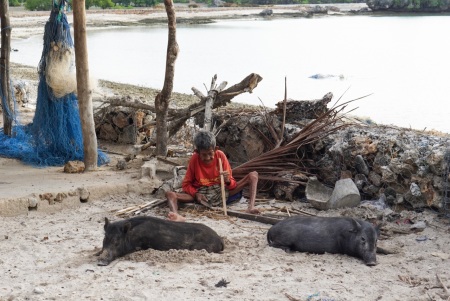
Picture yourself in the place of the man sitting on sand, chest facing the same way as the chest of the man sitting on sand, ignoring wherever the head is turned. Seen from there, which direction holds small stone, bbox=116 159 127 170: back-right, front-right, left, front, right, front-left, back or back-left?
back-right

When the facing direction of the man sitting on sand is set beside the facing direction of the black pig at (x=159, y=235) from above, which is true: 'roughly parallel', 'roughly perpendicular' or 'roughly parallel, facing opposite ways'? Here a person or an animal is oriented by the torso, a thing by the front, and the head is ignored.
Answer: roughly perpendicular

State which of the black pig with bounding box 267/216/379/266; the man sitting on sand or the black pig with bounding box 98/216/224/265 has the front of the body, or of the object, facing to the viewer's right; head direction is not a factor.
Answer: the black pig with bounding box 267/216/379/266

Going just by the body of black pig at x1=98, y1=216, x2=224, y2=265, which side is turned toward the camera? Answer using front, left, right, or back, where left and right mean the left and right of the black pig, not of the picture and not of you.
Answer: left

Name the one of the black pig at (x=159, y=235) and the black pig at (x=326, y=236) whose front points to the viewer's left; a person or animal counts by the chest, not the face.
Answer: the black pig at (x=159, y=235)

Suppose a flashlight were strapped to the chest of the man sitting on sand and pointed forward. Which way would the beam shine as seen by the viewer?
toward the camera

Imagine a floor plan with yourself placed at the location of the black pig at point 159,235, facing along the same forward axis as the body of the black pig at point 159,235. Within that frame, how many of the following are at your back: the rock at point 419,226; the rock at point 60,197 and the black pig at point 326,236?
2

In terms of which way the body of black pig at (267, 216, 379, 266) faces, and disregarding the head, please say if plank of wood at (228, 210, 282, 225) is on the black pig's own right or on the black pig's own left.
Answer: on the black pig's own left

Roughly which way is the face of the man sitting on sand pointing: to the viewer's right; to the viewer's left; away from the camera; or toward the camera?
toward the camera

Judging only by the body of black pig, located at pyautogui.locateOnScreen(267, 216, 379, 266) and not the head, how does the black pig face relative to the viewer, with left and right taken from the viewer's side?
facing to the right of the viewer

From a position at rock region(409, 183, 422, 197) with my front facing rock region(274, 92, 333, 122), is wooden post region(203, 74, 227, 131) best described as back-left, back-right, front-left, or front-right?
front-left

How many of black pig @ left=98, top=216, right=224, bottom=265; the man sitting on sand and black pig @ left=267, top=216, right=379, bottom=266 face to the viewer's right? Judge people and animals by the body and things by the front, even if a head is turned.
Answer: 1

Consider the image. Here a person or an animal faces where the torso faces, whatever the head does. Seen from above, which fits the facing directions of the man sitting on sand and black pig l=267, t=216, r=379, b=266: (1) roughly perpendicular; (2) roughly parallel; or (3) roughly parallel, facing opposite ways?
roughly perpendicular

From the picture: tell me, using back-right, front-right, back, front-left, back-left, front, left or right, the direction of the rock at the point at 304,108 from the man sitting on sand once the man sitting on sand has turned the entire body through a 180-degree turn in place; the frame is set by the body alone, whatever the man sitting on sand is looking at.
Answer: front-right

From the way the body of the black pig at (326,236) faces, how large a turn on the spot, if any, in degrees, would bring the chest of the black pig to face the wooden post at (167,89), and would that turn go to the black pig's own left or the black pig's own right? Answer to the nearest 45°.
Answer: approximately 135° to the black pig's own left

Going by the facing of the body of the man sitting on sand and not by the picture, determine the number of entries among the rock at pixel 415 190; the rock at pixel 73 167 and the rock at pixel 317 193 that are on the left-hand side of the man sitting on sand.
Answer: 2
